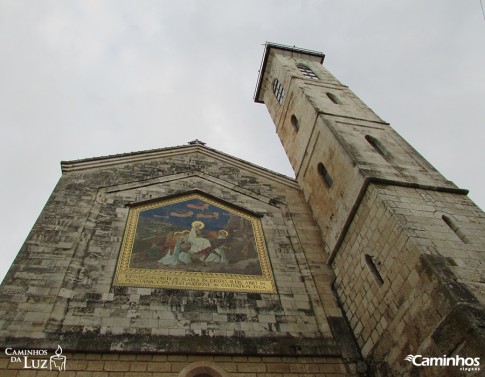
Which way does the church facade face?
toward the camera
